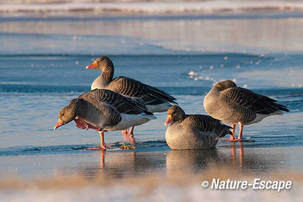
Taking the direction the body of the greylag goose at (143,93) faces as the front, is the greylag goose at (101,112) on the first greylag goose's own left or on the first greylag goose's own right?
on the first greylag goose's own left

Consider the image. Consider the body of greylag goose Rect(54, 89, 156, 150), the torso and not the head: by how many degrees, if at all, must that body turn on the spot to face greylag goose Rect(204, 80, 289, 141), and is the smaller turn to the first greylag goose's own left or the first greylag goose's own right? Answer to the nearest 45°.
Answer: approximately 180°

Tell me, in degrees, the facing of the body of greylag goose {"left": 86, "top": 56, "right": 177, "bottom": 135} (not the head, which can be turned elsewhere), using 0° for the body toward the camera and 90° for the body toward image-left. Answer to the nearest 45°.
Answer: approximately 90°

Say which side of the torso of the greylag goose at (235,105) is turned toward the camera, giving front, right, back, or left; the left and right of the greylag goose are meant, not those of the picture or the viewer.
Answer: left

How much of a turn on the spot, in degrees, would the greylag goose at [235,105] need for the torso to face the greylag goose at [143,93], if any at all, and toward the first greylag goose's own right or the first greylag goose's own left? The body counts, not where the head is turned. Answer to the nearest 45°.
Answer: approximately 45° to the first greylag goose's own right

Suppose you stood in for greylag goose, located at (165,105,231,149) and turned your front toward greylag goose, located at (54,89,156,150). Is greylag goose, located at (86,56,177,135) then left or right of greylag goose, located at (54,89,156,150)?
right

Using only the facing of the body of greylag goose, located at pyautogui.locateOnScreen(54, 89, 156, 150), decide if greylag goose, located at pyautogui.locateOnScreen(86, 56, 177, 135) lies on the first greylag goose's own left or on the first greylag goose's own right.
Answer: on the first greylag goose's own right

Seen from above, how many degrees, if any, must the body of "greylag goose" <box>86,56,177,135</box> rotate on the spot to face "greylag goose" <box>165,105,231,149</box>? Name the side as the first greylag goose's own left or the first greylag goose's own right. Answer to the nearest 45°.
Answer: approximately 90° to the first greylag goose's own left

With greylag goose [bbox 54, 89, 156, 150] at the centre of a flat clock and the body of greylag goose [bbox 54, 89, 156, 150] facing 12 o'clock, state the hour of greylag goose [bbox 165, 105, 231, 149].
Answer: greylag goose [bbox 165, 105, 231, 149] is roughly at 7 o'clock from greylag goose [bbox 54, 89, 156, 150].

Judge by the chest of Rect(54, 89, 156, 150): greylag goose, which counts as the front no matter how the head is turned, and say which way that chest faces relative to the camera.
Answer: to the viewer's left

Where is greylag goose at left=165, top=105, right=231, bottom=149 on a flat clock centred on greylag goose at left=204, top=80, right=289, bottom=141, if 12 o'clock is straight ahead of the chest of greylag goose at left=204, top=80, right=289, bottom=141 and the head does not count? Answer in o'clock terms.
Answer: greylag goose at left=165, top=105, right=231, bottom=149 is roughly at 10 o'clock from greylag goose at left=204, top=80, right=289, bottom=141.
